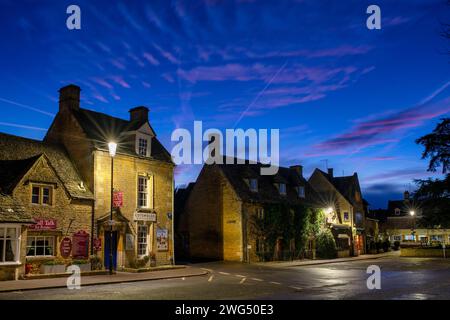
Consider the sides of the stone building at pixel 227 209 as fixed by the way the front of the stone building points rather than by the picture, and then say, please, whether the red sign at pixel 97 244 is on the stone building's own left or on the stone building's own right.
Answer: on the stone building's own right

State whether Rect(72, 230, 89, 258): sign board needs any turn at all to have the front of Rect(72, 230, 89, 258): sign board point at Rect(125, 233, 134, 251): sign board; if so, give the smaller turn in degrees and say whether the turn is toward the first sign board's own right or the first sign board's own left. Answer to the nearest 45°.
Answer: approximately 135° to the first sign board's own left

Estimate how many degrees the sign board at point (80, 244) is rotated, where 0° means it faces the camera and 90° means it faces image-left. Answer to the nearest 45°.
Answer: approximately 0°

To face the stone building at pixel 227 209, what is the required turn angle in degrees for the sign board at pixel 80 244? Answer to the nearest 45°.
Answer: approximately 135° to its left

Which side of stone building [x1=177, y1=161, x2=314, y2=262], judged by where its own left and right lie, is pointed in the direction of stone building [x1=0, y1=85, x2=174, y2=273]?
right

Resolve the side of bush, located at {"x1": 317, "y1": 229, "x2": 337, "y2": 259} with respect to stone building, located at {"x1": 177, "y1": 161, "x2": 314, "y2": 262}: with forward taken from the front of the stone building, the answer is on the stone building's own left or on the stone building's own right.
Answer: on the stone building's own left

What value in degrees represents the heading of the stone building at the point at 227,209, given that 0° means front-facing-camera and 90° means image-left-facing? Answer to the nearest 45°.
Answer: approximately 315°
